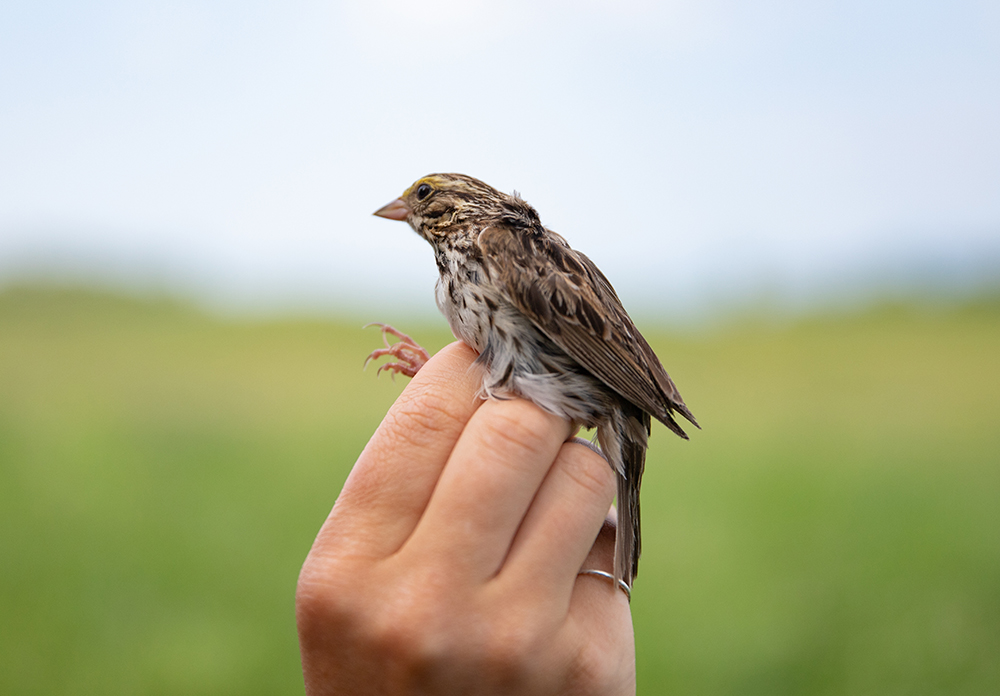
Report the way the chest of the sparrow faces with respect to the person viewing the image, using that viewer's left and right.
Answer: facing to the left of the viewer
